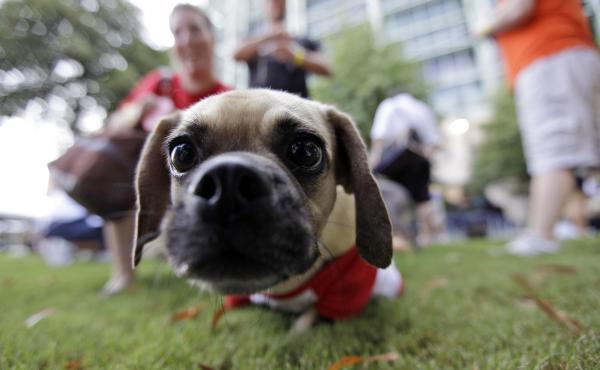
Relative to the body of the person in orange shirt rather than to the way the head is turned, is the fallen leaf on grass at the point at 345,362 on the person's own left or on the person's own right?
on the person's own left

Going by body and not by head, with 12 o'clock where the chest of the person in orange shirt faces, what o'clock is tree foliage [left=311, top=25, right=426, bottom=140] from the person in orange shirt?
The tree foliage is roughly at 2 o'clock from the person in orange shirt.

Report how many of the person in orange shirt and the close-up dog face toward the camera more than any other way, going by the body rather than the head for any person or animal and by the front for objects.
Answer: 1

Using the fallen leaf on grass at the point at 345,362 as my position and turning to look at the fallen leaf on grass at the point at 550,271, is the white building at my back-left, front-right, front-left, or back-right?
front-left

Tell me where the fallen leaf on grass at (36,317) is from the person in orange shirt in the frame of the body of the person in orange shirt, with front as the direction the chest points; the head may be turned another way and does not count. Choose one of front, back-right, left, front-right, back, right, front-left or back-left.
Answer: front-left

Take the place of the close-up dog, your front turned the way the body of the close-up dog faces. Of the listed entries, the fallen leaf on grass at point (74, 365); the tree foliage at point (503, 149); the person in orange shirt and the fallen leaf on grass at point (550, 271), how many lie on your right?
1

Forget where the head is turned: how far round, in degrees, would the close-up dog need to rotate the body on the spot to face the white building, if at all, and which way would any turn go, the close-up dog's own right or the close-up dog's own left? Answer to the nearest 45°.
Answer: approximately 135° to the close-up dog's own left

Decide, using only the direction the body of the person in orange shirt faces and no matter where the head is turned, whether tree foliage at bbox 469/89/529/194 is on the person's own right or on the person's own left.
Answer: on the person's own right

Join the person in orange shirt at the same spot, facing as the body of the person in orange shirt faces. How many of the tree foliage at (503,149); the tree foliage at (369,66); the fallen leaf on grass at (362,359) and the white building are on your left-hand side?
1

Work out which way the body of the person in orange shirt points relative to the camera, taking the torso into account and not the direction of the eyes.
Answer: to the viewer's left

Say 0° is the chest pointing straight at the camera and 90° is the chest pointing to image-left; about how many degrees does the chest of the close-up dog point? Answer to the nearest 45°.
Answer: approximately 0°
